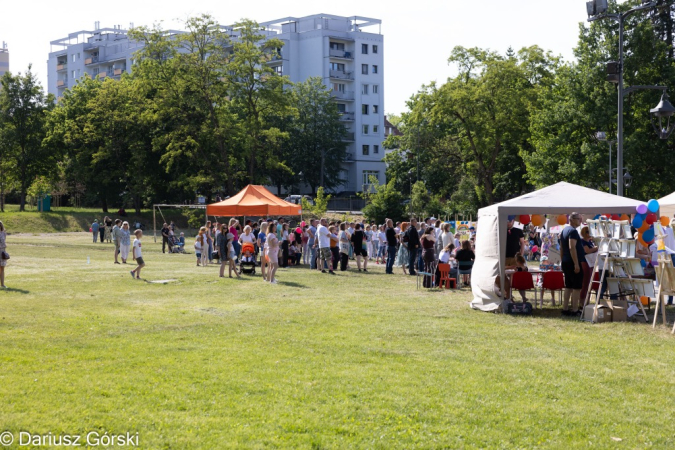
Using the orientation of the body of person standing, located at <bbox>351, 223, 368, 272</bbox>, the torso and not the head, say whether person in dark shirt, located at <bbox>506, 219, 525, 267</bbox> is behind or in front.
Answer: behind

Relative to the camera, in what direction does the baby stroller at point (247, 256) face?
facing the viewer

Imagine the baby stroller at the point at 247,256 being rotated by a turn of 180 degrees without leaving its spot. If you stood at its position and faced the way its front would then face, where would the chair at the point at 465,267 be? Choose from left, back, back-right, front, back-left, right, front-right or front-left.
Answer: back-right

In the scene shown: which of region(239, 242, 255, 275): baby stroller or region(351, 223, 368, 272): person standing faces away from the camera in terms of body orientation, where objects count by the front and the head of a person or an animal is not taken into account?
the person standing

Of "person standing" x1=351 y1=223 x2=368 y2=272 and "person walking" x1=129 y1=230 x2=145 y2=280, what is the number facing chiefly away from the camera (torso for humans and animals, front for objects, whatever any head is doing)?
1

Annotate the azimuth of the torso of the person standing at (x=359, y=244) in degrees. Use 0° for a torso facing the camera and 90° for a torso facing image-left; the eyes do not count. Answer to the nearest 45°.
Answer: approximately 180°

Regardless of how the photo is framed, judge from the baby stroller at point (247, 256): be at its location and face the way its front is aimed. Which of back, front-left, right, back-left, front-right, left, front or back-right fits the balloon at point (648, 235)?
front-left

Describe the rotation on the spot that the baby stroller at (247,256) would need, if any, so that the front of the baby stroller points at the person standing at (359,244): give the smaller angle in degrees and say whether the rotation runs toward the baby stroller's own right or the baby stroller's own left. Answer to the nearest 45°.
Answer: approximately 135° to the baby stroller's own left

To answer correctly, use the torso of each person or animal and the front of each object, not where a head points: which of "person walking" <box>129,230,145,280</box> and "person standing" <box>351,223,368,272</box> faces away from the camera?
"person standing" <box>351,223,368,272</box>
